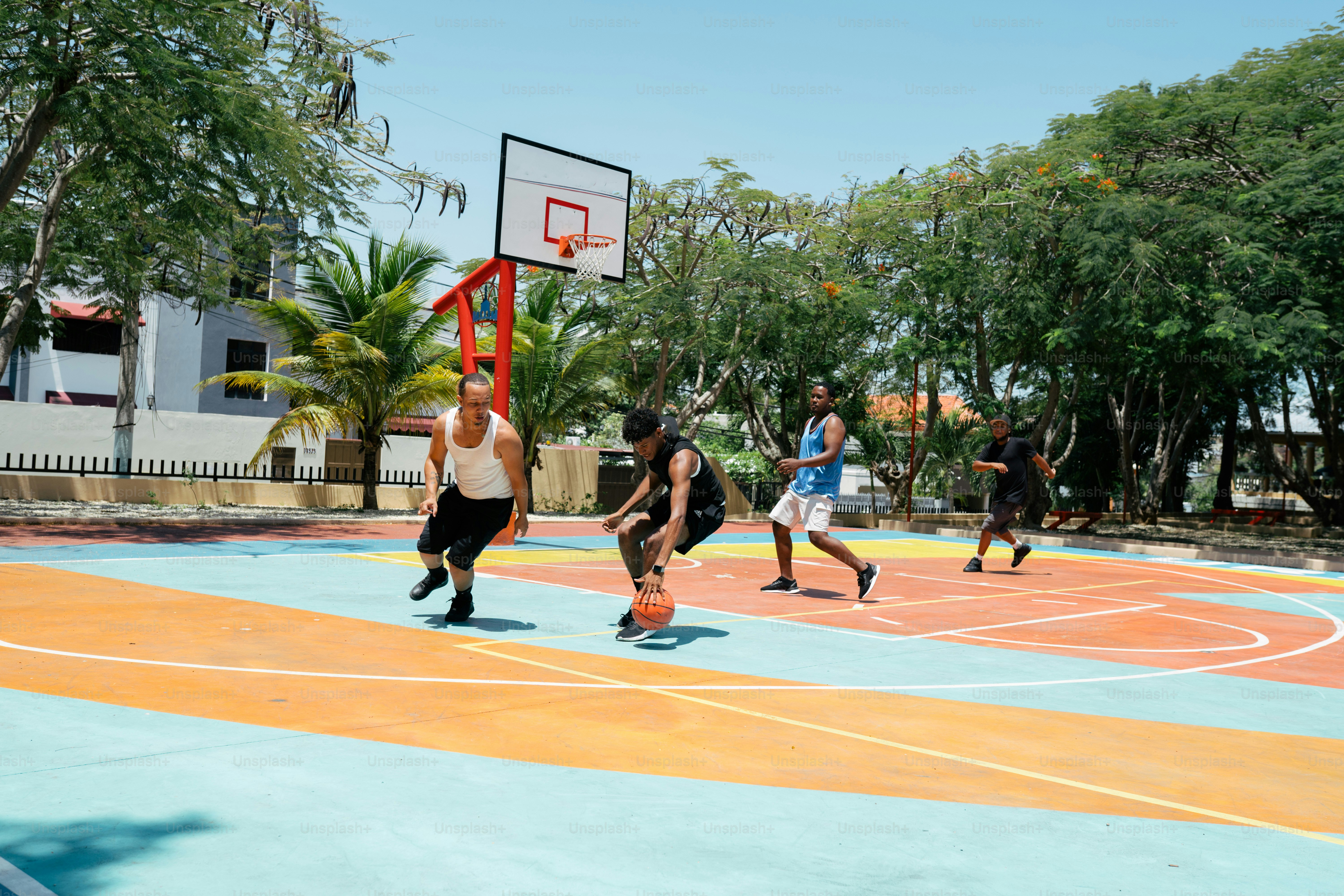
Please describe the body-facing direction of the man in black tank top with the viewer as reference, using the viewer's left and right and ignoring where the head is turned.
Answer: facing the viewer and to the left of the viewer

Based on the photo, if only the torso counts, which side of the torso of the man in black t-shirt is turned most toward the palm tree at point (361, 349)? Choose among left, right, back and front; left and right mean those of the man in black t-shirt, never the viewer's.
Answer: right

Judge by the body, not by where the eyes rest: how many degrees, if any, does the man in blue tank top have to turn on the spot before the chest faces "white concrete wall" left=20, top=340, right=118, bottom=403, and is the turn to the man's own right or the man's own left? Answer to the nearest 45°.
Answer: approximately 90° to the man's own right

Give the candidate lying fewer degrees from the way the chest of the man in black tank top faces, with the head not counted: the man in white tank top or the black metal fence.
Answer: the man in white tank top

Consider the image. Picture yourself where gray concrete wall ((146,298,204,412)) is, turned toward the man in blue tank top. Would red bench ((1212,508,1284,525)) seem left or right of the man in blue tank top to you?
left

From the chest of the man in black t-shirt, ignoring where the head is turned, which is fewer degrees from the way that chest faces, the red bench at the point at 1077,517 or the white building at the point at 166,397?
the white building

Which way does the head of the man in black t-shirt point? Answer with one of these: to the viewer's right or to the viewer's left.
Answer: to the viewer's left

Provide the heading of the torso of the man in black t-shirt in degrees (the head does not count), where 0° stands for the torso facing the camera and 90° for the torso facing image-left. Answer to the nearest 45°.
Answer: approximately 45°

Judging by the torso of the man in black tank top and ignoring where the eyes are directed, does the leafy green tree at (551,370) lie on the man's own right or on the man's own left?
on the man's own right

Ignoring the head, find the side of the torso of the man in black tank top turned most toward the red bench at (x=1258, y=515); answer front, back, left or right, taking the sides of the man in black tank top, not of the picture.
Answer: back

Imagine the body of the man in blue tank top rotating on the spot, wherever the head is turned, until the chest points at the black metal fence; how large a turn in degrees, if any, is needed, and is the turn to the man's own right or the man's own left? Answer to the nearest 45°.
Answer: approximately 90° to the man's own right

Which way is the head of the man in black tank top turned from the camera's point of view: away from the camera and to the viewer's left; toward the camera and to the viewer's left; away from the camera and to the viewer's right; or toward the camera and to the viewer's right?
toward the camera and to the viewer's left

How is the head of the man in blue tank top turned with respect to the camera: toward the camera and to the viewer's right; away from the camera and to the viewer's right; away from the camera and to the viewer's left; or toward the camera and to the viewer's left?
toward the camera and to the viewer's left
